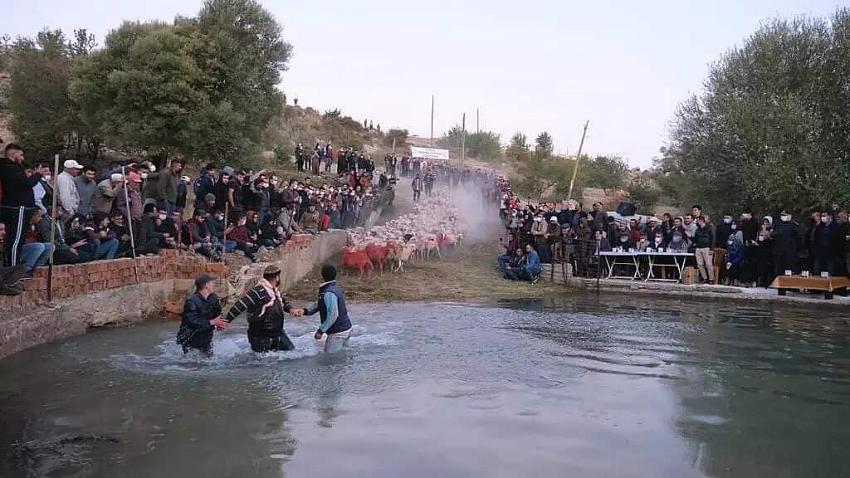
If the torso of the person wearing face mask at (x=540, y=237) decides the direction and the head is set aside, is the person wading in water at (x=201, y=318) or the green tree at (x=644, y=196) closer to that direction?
the person wading in water

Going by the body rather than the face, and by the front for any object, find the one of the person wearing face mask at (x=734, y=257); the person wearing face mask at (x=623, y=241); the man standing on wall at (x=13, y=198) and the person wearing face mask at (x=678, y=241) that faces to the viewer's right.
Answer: the man standing on wall

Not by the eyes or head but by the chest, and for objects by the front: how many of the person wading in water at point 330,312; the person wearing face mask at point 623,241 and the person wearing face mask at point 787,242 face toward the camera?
2

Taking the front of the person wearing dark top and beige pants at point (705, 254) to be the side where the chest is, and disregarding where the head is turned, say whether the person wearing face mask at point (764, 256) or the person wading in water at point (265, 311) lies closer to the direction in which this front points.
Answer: the person wading in water

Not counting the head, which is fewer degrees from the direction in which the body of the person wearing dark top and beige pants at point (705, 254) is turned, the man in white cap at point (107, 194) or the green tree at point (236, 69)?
the man in white cap

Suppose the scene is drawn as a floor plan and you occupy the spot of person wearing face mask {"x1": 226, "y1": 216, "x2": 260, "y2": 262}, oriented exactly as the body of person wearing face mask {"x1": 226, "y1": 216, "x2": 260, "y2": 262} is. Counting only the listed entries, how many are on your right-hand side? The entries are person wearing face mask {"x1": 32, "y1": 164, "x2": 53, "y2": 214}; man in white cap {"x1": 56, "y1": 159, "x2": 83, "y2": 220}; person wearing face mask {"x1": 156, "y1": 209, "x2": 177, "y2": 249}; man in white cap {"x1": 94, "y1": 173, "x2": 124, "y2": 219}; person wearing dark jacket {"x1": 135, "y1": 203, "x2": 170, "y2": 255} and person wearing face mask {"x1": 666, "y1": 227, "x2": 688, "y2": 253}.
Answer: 5

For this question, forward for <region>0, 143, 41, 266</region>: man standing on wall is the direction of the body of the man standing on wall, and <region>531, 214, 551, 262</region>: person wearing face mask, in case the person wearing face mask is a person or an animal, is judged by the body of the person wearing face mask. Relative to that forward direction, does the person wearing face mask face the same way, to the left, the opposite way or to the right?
to the right

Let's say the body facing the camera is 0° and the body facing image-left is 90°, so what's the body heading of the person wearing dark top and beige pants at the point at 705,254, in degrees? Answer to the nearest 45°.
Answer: approximately 45°
